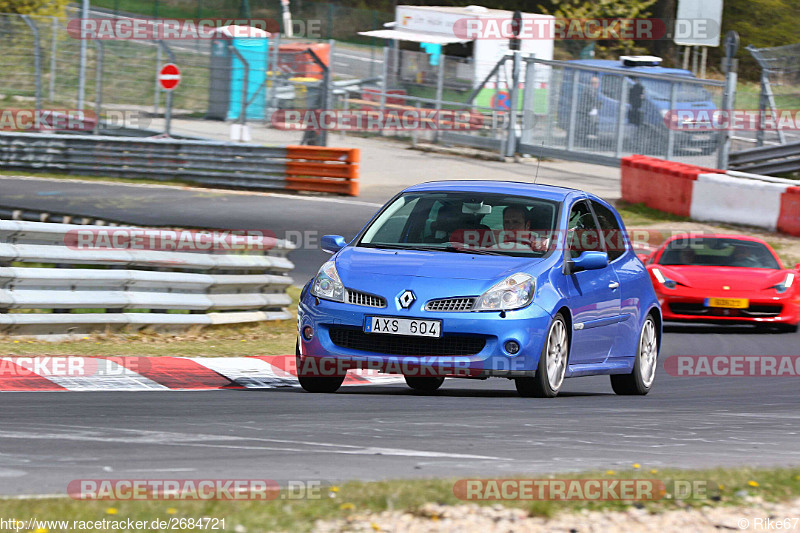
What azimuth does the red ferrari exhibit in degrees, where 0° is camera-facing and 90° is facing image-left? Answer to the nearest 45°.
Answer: approximately 0°

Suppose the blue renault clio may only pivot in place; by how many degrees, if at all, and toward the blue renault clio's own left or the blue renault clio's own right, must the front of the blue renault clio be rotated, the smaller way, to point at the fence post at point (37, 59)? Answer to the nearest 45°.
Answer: approximately 90° to the blue renault clio's own right

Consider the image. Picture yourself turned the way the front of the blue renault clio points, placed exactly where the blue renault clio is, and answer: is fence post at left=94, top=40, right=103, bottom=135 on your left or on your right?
on your right

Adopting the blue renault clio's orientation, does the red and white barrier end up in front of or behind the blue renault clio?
behind

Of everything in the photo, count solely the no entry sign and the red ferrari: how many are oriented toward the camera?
2

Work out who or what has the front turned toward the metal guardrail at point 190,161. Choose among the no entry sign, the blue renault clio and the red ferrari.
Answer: the no entry sign

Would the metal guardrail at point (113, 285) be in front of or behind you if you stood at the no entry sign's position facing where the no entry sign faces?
in front

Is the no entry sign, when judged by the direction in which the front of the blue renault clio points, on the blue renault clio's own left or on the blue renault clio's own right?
on the blue renault clio's own right

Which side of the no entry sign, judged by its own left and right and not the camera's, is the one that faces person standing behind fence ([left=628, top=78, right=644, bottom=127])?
left

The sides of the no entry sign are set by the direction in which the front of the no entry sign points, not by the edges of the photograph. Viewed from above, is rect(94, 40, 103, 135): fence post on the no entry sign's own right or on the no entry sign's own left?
on the no entry sign's own right

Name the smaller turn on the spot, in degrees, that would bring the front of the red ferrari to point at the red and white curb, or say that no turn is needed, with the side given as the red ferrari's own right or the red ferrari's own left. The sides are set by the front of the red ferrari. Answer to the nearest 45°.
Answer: approximately 45° to the red ferrari's own right

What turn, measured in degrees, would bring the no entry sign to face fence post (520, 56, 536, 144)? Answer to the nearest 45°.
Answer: approximately 90° to its left

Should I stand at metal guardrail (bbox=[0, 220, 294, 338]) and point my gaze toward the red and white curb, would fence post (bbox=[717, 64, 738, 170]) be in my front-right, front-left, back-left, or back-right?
back-left

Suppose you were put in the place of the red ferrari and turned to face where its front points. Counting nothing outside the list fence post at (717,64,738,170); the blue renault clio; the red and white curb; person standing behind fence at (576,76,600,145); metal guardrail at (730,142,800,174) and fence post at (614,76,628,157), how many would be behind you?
4

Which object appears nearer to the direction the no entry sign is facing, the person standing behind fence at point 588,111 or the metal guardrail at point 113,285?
the metal guardrail
